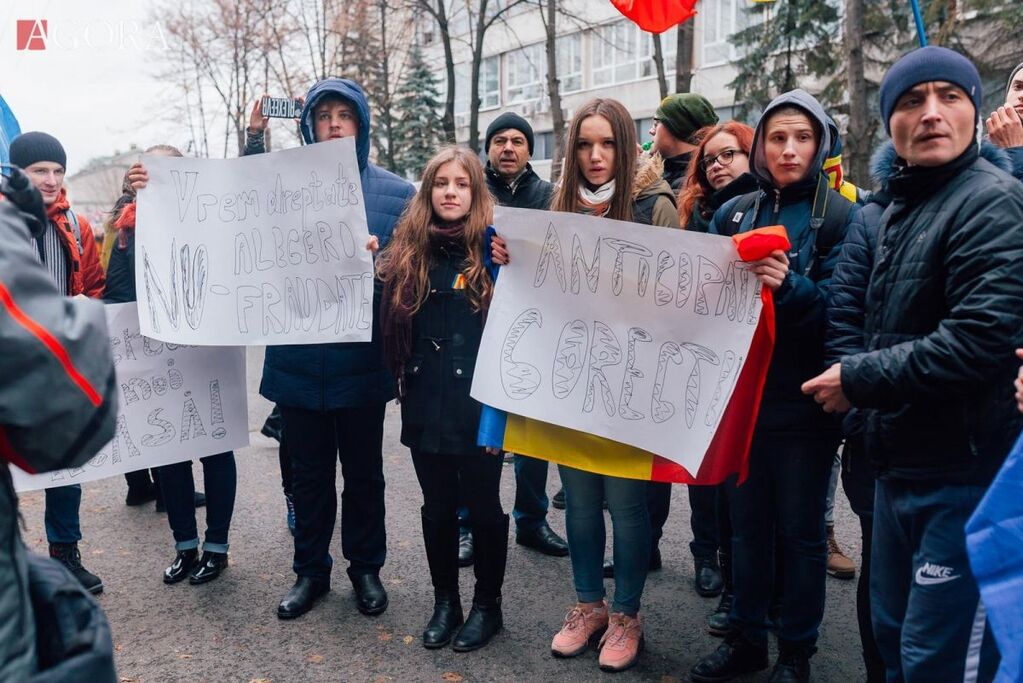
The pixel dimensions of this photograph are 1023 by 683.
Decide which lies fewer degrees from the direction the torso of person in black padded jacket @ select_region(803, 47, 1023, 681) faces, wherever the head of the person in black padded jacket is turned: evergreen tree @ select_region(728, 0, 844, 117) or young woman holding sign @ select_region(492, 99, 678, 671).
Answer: the young woman holding sign

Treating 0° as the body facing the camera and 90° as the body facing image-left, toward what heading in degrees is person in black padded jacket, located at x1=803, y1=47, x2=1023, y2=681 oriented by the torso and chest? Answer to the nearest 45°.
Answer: approximately 45°

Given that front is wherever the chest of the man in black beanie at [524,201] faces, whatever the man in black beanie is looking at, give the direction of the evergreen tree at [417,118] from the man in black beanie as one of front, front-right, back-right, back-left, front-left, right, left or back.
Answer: back

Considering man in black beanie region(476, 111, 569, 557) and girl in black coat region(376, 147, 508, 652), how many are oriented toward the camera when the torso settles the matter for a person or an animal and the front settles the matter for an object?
2

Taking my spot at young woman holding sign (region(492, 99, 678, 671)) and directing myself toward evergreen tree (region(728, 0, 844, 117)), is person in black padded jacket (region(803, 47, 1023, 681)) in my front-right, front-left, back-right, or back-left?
back-right

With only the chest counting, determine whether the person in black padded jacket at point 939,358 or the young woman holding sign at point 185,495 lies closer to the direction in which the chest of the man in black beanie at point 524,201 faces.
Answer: the person in black padded jacket

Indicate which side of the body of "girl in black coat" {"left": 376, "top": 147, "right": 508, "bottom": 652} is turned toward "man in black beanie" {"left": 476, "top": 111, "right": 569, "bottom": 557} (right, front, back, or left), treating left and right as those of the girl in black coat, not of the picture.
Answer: back

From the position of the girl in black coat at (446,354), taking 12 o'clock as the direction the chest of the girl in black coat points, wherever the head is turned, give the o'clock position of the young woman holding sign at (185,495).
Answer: The young woman holding sign is roughly at 4 o'clock from the girl in black coat.
